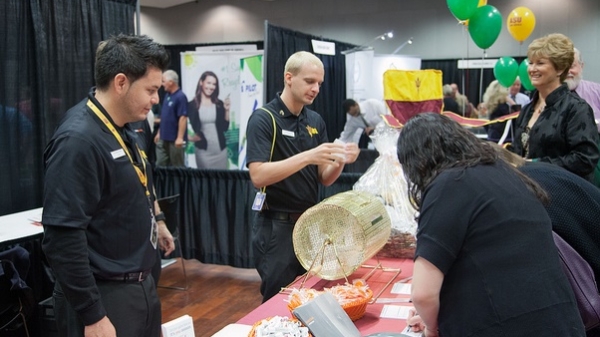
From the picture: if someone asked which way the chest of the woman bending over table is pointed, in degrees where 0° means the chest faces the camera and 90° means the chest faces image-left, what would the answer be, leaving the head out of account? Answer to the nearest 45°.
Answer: approximately 135°

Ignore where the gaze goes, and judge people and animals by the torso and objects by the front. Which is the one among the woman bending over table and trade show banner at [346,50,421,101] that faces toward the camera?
the trade show banner

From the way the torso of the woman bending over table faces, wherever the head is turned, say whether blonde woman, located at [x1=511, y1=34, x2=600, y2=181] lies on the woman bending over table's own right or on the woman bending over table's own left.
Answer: on the woman bending over table's own right

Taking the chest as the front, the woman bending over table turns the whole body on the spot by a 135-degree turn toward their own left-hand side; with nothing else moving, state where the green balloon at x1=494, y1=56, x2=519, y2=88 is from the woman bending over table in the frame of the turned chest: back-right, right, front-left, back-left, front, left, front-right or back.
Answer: back

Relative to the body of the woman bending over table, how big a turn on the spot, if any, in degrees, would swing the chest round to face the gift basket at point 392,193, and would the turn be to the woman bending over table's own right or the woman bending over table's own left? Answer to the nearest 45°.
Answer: approximately 45° to the woman bending over table's own right

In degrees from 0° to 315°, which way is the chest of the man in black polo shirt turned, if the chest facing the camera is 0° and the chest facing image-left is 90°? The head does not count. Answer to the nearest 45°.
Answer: approximately 315°

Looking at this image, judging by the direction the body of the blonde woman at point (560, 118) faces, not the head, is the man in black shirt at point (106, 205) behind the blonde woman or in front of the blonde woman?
in front

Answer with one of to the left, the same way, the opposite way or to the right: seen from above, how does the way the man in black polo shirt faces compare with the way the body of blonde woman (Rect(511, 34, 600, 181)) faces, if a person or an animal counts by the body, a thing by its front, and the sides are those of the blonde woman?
to the left

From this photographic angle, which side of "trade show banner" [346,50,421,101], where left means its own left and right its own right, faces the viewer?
front

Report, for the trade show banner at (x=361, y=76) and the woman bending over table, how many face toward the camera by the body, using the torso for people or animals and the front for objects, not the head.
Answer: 1

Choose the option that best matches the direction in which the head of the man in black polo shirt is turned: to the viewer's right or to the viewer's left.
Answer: to the viewer's right

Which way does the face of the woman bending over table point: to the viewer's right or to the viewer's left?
to the viewer's left

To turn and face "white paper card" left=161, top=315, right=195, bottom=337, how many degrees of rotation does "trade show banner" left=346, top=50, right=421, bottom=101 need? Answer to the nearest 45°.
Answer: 0° — it already faces it

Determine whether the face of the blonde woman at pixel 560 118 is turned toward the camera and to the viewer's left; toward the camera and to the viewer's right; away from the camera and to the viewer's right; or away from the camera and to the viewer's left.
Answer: toward the camera and to the viewer's left

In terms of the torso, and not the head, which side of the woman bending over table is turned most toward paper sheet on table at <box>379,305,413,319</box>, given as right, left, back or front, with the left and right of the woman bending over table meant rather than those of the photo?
front
